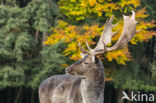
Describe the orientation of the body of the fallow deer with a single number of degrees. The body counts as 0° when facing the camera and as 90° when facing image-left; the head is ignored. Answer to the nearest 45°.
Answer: approximately 315°
